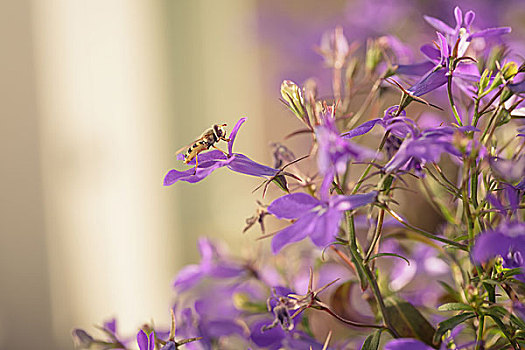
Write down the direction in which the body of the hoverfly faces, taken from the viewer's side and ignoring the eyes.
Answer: to the viewer's right
